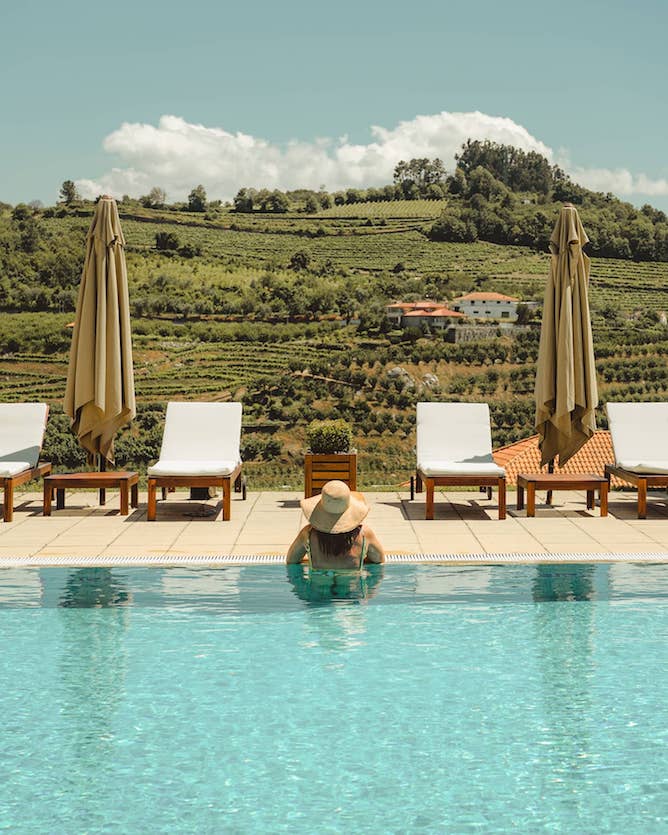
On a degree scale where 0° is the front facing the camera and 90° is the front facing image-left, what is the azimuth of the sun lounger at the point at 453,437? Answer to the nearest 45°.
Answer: approximately 0°

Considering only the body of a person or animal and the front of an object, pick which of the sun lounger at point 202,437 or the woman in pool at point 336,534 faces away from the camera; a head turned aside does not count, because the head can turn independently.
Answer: the woman in pool

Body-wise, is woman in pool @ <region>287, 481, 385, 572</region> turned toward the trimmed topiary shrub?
yes

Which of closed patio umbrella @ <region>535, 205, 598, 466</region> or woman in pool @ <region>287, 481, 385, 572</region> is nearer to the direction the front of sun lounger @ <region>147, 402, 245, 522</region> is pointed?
the woman in pool

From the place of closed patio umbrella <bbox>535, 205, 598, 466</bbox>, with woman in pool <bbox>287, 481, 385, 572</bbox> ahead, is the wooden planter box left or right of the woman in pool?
right

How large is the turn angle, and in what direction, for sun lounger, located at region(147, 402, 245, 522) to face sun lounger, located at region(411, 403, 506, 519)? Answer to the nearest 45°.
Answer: approximately 90° to its left

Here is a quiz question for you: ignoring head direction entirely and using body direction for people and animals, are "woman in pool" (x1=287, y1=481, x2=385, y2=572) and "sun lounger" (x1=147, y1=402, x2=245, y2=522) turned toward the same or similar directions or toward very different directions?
very different directions

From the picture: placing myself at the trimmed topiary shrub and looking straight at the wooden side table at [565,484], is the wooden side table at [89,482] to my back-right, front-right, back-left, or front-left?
back-right

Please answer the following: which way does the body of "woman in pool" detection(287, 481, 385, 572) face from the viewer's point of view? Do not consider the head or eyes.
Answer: away from the camera
